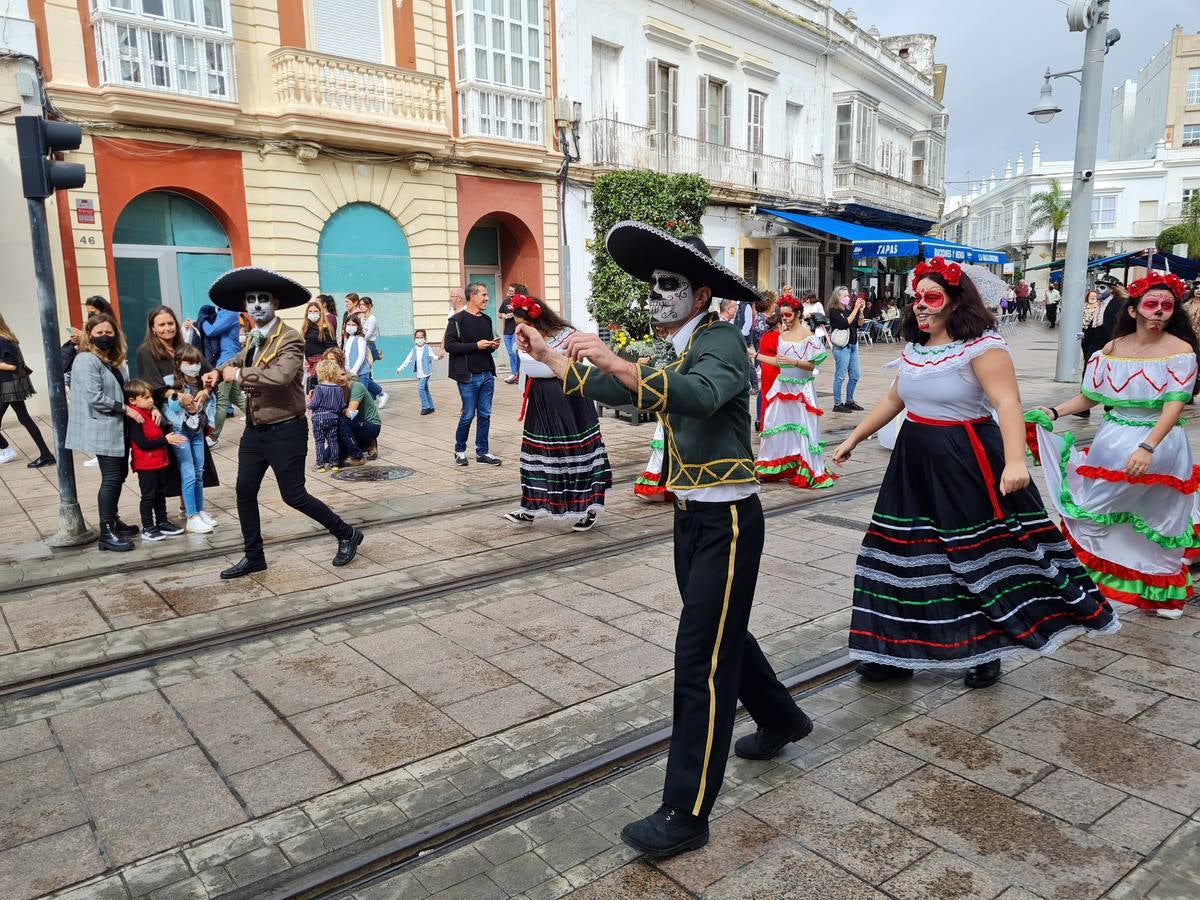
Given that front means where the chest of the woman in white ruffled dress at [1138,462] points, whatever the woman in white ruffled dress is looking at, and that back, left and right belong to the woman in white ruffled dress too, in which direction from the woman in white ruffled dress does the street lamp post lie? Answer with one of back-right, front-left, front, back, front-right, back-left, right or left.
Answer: back

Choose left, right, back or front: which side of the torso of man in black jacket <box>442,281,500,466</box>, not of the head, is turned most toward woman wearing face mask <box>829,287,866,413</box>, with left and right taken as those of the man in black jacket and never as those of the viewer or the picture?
left

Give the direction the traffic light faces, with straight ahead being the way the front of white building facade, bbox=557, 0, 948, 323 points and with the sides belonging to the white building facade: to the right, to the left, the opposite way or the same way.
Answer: to the left

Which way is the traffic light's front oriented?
to the viewer's right

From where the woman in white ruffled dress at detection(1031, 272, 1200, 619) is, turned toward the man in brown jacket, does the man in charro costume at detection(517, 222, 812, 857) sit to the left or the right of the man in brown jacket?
left

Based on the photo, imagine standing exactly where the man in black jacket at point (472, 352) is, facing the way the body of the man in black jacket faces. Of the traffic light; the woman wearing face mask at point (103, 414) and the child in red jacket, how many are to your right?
3

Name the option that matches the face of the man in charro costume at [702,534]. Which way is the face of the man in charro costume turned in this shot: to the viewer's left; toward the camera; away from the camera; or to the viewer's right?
to the viewer's left

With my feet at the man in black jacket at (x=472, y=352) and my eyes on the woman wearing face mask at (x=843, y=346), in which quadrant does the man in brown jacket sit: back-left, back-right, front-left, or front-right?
back-right
